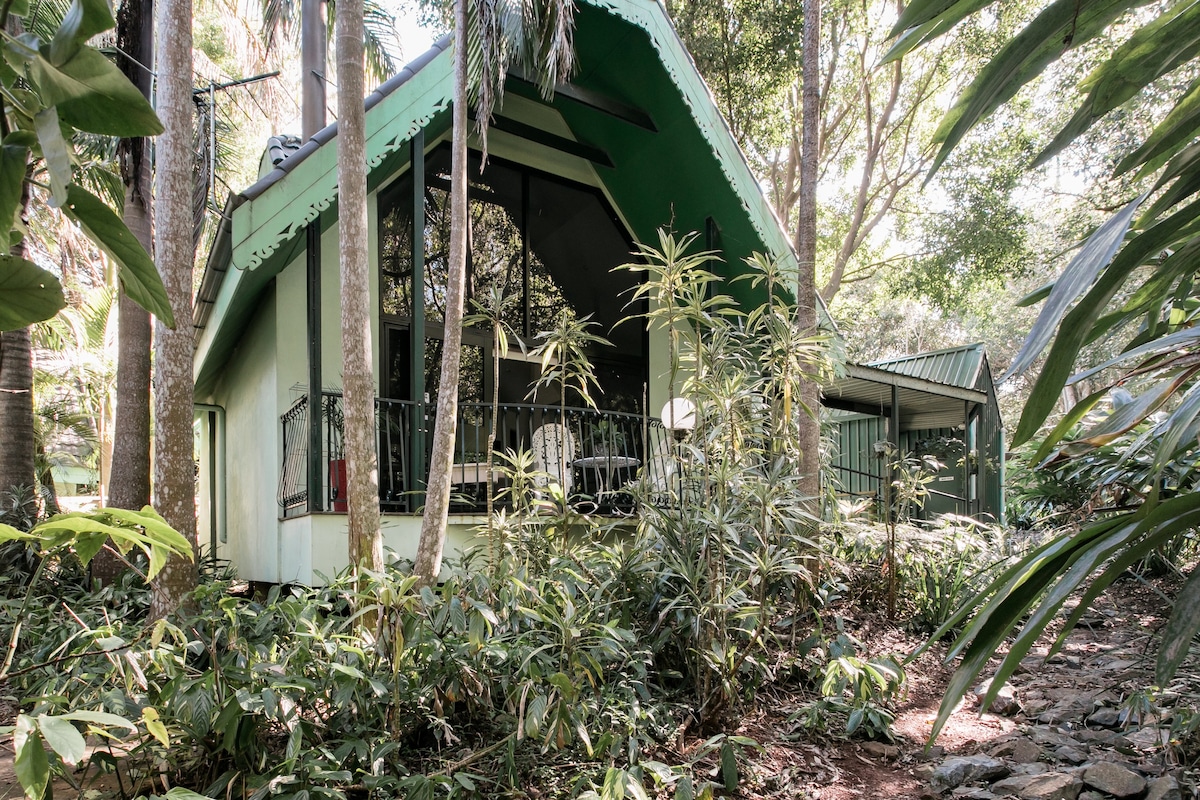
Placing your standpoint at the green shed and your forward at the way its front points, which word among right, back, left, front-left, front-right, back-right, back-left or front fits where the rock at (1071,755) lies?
front-left

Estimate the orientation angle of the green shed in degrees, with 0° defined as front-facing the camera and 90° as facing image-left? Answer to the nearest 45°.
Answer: approximately 45°

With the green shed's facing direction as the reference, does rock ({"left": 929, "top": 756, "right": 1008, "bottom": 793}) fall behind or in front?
in front

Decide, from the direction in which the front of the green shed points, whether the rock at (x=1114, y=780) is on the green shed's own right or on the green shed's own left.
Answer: on the green shed's own left

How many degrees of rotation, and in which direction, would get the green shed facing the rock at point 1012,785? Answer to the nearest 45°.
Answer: approximately 45° to its left

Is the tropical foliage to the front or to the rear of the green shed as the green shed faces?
to the front

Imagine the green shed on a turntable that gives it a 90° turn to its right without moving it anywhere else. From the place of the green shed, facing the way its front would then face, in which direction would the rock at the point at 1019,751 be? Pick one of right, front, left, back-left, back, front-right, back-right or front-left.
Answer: back-left

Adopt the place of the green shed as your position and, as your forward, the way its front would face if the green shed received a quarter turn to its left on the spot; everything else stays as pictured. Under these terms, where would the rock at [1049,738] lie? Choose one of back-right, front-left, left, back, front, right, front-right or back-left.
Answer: front-right

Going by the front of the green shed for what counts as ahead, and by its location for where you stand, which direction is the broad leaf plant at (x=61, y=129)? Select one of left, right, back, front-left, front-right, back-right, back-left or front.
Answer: front-left

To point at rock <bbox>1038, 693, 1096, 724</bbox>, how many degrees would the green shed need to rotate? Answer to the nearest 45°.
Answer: approximately 45° to its left
